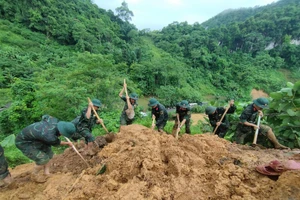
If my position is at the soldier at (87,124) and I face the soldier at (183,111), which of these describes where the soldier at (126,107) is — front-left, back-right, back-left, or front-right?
front-left

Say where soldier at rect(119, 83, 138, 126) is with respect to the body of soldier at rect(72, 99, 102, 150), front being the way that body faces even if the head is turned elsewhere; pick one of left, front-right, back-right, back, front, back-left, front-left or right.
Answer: front-left

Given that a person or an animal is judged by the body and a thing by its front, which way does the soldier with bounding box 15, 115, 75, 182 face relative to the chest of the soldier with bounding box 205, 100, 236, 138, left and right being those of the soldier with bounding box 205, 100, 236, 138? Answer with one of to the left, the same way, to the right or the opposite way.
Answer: the opposite way

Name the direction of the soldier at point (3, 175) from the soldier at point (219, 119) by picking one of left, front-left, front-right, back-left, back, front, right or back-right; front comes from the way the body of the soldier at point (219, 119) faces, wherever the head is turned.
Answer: front

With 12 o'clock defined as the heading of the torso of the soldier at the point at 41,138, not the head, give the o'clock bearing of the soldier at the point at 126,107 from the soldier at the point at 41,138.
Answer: the soldier at the point at 126,107 is roughly at 11 o'clock from the soldier at the point at 41,138.

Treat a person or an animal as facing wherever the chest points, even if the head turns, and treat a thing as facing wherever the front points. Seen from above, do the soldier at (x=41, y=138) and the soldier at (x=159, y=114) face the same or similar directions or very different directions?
very different directions

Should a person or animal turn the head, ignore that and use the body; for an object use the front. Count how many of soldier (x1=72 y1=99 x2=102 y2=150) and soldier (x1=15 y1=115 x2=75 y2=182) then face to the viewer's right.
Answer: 2

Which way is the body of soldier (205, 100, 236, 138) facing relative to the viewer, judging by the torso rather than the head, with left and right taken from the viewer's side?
facing the viewer and to the left of the viewer

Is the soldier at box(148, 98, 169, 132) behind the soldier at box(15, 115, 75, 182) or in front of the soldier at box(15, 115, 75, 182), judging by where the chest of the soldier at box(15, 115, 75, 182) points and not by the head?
in front

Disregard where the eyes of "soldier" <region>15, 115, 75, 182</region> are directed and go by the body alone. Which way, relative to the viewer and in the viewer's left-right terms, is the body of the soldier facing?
facing to the right of the viewer
